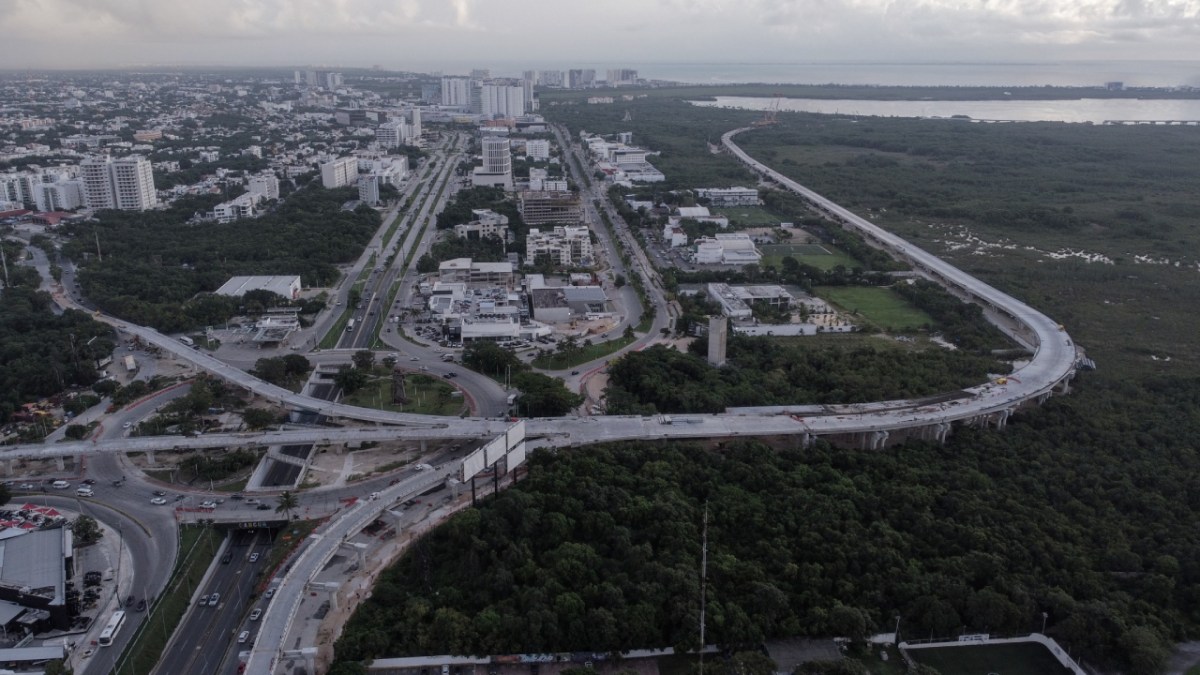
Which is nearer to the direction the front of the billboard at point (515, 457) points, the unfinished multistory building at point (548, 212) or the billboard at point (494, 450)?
the billboard

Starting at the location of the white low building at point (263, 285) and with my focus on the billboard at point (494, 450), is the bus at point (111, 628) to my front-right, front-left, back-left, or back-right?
front-right

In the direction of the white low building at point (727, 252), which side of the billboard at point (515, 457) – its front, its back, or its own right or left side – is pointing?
back

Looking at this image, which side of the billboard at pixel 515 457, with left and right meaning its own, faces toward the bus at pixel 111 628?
front

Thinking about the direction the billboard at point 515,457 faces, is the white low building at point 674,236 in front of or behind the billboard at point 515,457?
behind

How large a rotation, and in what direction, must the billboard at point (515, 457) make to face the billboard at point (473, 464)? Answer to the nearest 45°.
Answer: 0° — it already faces it

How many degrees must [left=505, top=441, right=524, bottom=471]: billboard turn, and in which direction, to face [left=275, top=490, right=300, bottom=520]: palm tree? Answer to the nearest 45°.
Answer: approximately 45° to its right

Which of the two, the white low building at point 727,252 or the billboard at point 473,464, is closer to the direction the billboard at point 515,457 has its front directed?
the billboard

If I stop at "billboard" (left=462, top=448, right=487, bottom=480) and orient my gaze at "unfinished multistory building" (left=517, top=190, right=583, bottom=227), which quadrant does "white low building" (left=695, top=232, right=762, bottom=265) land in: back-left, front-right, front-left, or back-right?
front-right

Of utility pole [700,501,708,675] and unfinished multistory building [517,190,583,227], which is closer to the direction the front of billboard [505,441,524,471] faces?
the utility pole

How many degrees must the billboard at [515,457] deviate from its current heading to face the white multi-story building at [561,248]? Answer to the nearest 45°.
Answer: approximately 135° to its right

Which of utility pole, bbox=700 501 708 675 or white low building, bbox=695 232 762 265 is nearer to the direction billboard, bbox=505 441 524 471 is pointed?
the utility pole
